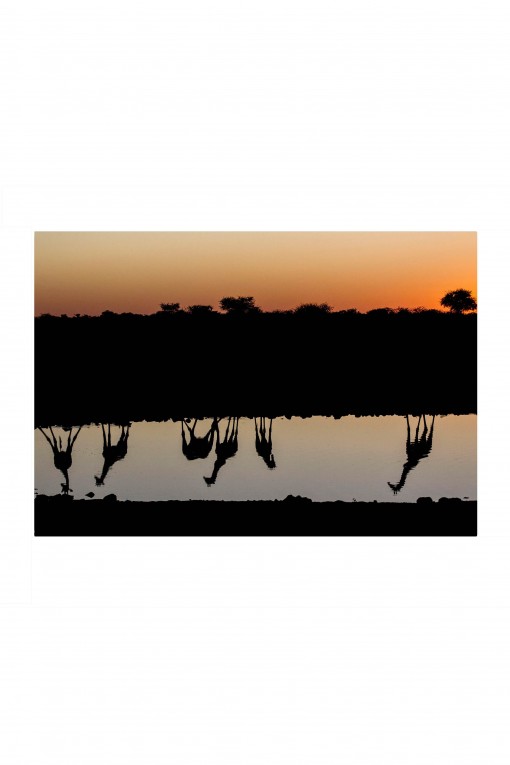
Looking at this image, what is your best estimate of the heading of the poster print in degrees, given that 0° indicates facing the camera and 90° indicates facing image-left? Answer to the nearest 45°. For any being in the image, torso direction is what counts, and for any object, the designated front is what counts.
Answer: approximately 0°
